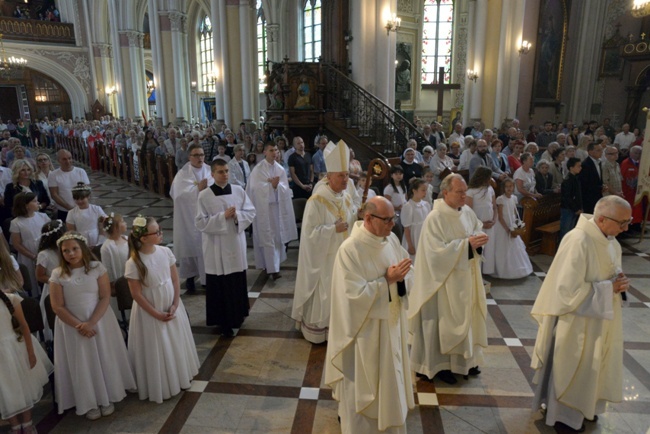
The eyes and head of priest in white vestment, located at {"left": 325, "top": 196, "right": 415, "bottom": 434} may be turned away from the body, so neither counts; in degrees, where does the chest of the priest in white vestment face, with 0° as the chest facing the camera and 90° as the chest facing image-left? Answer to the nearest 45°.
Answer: approximately 315°

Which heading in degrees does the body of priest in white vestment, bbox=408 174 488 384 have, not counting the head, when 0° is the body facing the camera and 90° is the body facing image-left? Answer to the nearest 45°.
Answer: approximately 315°

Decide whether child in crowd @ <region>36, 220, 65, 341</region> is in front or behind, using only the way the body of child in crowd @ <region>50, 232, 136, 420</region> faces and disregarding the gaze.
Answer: behind

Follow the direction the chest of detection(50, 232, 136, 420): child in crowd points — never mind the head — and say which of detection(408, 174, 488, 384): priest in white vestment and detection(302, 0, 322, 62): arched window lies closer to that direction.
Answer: the priest in white vestment

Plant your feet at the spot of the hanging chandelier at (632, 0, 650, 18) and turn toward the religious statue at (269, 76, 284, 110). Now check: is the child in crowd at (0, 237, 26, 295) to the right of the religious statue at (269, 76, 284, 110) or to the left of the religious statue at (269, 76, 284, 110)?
left

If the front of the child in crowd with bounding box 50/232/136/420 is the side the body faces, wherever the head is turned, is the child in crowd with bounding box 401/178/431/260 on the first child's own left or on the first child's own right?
on the first child's own left

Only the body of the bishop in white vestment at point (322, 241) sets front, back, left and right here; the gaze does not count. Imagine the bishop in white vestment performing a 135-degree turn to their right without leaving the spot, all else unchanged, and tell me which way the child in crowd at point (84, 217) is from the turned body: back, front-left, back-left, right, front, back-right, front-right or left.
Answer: front

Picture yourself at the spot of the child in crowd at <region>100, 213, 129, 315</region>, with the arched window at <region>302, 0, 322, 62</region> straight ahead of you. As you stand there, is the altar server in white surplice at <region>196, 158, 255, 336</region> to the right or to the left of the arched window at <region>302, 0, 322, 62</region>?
right
